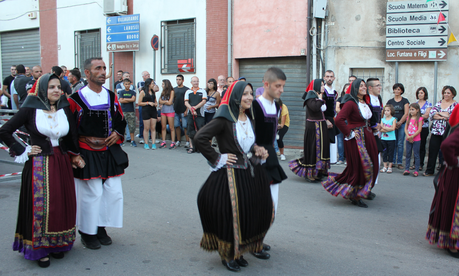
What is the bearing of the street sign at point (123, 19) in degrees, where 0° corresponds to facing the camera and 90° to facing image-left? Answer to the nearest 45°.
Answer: approximately 0°

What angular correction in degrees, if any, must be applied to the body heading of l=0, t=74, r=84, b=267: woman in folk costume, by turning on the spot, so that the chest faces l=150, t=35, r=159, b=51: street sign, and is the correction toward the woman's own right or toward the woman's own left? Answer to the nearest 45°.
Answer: approximately 135° to the woman's own left

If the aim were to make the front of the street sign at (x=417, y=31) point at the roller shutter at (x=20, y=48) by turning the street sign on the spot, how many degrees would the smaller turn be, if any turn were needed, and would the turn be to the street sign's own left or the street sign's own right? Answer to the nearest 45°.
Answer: approximately 90° to the street sign's own right

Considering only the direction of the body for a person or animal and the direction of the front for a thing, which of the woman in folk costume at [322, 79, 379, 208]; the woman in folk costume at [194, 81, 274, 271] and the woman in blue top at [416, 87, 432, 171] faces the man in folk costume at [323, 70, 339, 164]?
the woman in blue top

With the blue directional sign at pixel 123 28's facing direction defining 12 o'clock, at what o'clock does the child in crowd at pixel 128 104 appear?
The child in crowd is roughly at 12 o'clock from the blue directional sign.

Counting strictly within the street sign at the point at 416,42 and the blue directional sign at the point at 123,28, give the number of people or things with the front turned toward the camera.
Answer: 2

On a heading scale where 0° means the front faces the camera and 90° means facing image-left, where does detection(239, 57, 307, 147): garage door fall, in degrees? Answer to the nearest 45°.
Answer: approximately 0°

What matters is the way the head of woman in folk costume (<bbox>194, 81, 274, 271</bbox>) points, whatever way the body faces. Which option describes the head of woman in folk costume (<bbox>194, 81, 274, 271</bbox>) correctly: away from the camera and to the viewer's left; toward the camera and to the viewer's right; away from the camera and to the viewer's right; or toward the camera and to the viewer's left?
toward the camera and to the viewer's right
